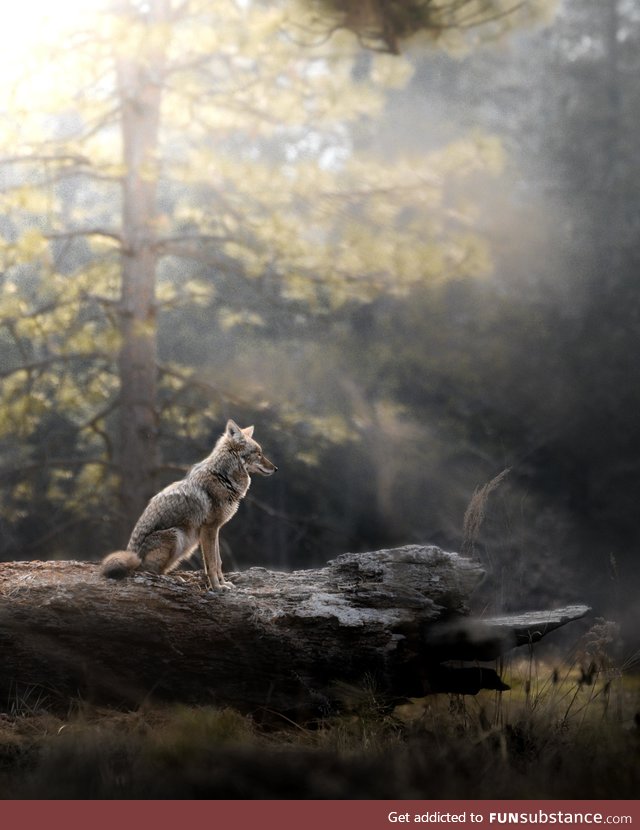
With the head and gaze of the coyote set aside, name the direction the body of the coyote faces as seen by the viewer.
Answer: to the viewer's right

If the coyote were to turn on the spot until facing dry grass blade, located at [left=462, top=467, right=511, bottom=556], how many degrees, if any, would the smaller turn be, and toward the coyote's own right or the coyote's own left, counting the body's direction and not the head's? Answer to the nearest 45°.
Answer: approximately 45° to the coyote's own right

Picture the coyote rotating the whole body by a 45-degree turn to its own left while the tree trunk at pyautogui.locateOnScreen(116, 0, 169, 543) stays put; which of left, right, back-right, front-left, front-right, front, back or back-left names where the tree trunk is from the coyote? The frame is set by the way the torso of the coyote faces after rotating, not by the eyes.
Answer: front-left
